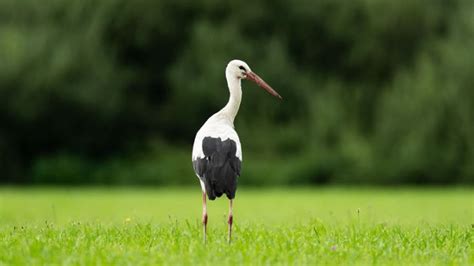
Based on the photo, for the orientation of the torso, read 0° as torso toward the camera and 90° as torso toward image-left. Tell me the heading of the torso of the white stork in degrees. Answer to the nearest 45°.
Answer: approximately 180°
